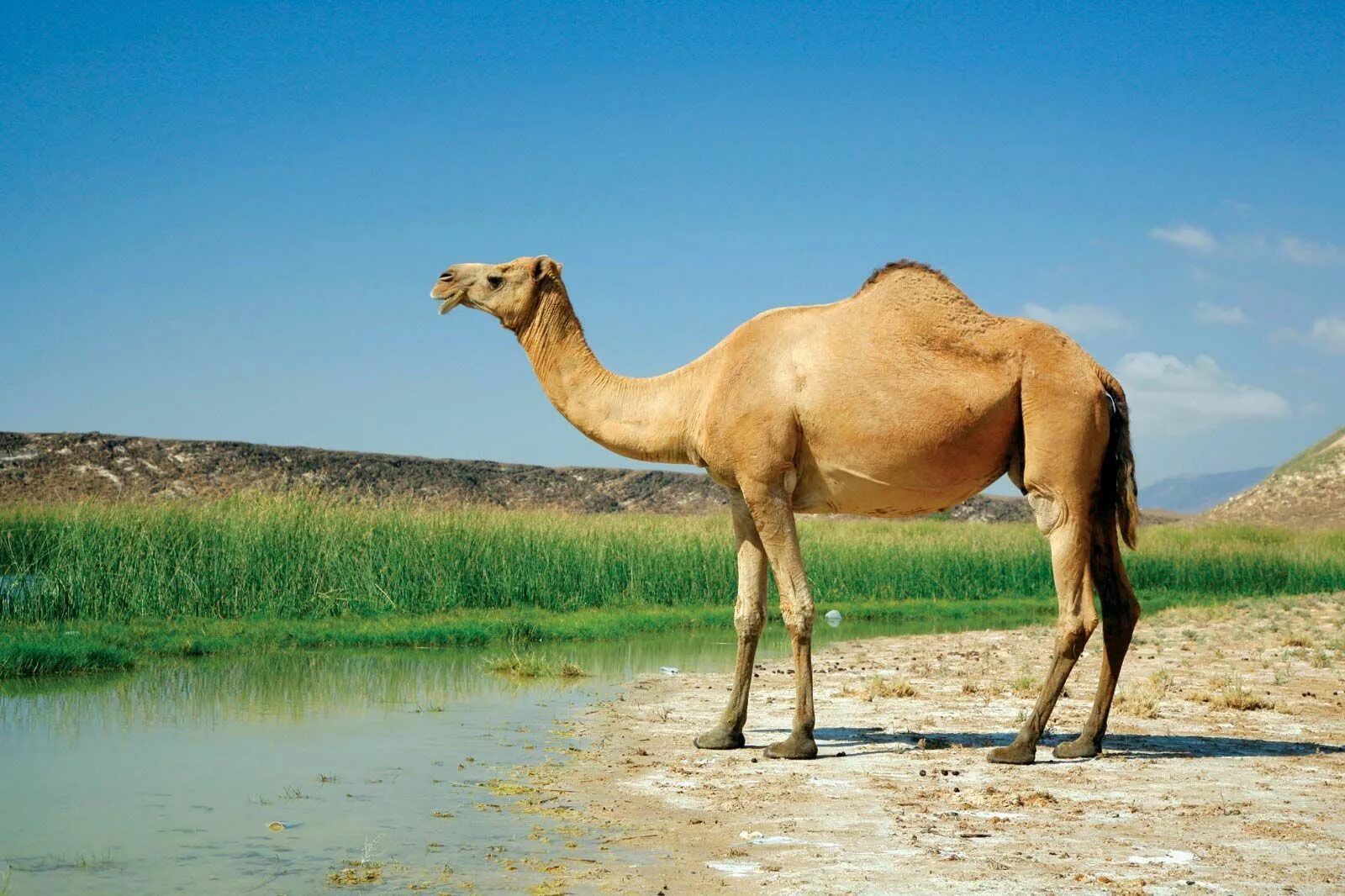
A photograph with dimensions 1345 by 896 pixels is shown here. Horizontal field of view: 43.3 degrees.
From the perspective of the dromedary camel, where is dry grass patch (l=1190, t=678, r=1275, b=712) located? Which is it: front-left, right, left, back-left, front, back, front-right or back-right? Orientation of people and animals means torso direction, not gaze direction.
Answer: back-right

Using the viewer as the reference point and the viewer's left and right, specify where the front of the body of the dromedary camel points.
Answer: facing to the left of the viewer

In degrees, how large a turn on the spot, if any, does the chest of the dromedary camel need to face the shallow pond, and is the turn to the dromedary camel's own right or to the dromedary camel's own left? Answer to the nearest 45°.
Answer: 0° — it already faces it

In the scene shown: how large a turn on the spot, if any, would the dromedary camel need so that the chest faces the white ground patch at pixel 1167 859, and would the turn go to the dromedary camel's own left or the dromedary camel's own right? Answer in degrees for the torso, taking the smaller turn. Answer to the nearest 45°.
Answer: approximately 90° to the dromedary camel's own left

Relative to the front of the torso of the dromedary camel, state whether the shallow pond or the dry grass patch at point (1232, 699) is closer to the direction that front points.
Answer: the shallow pond

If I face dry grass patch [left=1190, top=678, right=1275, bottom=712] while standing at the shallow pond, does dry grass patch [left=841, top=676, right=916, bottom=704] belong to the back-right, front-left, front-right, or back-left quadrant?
front-left

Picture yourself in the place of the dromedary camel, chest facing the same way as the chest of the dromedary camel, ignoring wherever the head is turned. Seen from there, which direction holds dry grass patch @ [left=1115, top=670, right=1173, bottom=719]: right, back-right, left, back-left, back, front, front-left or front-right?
back-right

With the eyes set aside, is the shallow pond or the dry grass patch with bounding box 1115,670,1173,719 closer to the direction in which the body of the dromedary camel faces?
the shallow pond

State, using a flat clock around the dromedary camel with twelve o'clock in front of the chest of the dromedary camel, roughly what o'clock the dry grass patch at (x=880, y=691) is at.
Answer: The dry grass patch is roughly at 3 o'clock from the dromedary camel.
